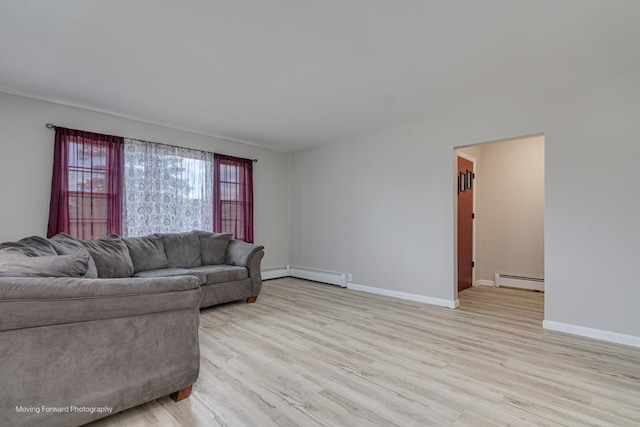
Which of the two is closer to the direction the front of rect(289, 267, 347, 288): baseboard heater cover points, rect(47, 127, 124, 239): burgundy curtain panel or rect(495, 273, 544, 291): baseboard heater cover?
the burgundy curtain panel

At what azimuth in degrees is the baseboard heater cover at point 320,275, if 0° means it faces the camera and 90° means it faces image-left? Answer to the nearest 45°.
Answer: approximately 45°

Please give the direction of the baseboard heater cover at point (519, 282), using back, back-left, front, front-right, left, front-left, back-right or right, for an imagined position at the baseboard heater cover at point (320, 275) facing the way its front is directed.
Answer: back-left
